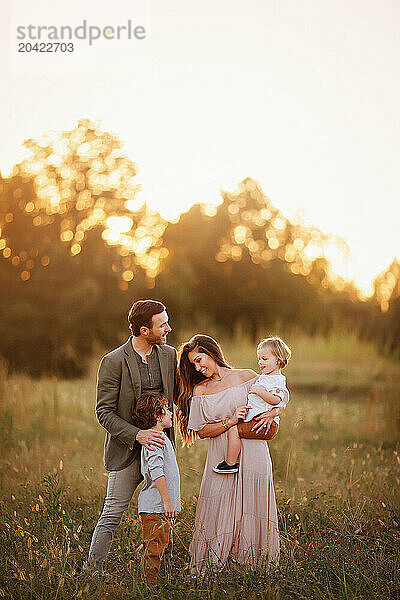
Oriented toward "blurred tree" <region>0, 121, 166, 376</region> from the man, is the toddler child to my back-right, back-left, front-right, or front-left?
back-right

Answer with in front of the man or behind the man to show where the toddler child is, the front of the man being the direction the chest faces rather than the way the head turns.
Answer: in front

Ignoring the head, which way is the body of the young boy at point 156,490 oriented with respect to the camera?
to the viewer's right

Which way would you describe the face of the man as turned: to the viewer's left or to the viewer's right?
to the viewer's right

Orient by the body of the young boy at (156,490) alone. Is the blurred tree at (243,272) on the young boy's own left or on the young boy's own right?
on the young boy's own left

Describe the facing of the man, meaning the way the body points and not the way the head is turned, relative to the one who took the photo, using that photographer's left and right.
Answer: facing the viewer and to the right of the viewer

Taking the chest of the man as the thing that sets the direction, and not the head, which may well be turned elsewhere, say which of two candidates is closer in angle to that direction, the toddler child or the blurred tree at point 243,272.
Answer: the toddler child
